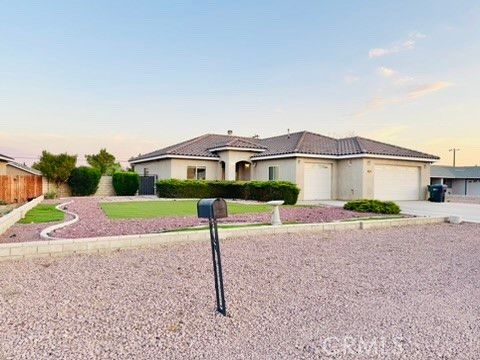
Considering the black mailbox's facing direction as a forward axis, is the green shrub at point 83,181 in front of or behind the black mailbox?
behind

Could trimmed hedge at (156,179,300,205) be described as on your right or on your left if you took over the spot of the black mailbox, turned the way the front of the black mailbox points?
on your left

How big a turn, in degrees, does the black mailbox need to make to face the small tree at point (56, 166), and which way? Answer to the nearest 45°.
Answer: approximately 180°

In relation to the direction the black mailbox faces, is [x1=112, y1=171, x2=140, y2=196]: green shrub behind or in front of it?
behind

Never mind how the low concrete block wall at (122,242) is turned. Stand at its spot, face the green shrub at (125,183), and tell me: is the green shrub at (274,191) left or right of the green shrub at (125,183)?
right

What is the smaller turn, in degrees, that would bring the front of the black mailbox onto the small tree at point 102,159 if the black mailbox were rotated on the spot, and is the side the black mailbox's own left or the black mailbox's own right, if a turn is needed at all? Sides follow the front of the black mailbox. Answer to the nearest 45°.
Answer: approximately 135° to the black mailbox's own left

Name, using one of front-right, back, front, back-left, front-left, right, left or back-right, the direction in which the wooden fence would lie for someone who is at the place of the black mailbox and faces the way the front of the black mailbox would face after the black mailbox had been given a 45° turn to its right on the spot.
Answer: back-right

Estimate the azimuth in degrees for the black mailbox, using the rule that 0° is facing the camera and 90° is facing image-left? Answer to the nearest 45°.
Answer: approximately 315°

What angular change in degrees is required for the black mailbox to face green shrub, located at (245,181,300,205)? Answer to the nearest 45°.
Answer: approximately 135° to its left

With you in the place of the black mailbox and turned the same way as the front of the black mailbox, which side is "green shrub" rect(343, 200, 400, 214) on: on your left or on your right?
on your left
